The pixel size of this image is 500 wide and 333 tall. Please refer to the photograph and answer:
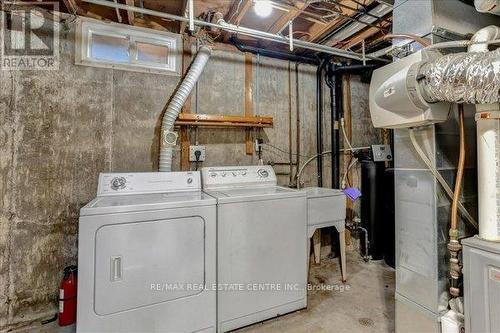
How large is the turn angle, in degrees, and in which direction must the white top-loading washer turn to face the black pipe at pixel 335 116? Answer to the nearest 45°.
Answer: approximately 90° to its left

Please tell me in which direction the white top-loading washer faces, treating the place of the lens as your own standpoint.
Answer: facing the viewer and to the right of the viewer

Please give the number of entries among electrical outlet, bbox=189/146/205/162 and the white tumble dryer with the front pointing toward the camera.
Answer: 2

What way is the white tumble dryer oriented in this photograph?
toward the camera

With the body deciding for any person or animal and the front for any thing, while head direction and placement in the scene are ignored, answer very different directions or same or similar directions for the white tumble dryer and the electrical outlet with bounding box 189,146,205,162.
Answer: same or similar directions

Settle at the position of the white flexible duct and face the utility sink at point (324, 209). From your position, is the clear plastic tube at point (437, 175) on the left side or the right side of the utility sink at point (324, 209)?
right

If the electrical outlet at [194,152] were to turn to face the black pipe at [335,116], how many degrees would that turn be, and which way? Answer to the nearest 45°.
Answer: approximately 90° to its left

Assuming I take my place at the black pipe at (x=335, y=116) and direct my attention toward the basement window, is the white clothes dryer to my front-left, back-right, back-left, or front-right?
front-left

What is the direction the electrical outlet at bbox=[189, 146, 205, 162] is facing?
toward the camera

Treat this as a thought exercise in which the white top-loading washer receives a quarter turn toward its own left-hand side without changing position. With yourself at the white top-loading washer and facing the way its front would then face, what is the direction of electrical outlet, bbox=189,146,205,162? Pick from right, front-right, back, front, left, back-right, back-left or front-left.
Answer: left

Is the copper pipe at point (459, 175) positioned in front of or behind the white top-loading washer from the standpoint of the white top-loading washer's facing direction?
in front
